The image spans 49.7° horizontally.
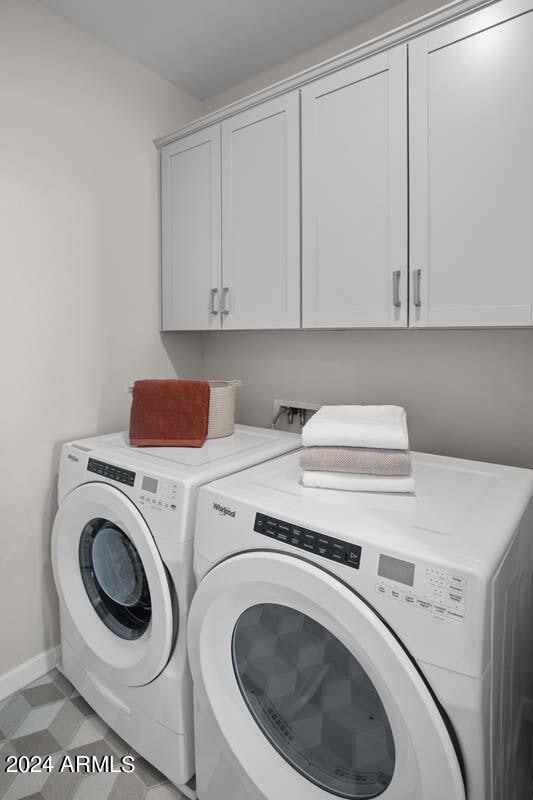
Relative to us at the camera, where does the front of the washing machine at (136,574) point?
facing the viewer and to the left of the viewer

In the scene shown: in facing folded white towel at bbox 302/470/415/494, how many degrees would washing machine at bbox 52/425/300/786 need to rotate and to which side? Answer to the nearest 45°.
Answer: approximately 90° to its left

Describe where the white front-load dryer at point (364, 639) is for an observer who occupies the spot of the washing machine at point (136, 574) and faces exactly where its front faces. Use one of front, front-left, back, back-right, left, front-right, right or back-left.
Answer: left

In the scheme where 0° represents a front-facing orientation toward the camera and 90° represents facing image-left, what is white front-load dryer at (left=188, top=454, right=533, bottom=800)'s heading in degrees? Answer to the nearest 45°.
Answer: approximately 45°

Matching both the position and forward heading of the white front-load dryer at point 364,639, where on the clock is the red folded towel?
The red folded towel is roughly at 3 o'clock from the white front-load dryer.

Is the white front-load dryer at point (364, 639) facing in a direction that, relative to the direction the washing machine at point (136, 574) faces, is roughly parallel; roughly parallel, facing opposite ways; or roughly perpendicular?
roughly parallel

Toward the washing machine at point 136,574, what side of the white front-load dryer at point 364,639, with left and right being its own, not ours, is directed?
right

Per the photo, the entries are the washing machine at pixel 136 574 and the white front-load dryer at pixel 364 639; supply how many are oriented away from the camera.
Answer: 0
